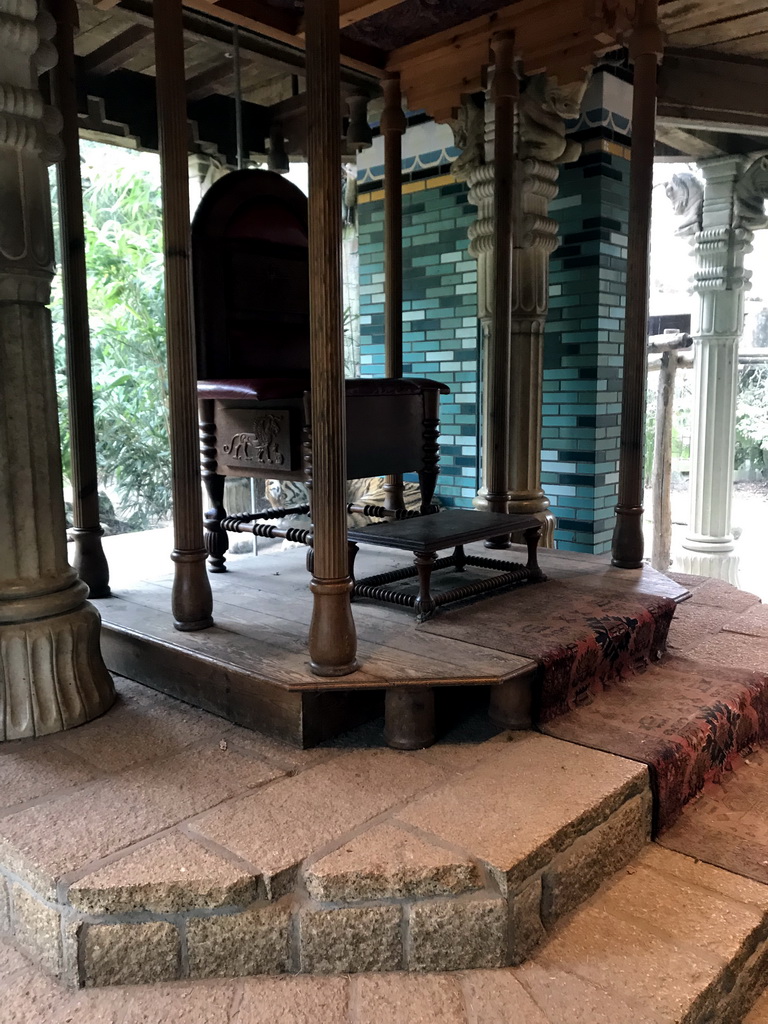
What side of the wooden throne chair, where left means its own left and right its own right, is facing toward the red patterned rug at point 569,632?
front

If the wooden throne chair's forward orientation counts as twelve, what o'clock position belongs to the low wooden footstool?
The low wooden footstool is roughly at 12 o'clock from the wooden throne chair.

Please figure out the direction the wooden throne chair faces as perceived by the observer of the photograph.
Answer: facing the viewer and to the right of the viewer

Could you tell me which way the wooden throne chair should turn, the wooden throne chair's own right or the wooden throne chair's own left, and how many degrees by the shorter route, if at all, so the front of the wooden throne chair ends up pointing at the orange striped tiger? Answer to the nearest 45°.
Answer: approximately 135° to the wooden throne chair's own left

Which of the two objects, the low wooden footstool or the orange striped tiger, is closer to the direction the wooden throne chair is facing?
the low wooden footstool

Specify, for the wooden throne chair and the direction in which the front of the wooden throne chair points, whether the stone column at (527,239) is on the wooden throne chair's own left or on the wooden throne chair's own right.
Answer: on the wooden throne chair's own left

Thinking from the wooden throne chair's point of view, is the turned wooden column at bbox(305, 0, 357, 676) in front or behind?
in front

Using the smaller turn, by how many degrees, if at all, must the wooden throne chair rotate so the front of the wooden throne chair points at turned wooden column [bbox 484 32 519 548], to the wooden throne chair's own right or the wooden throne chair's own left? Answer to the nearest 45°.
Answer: approximately 45° to the wooden throne chair's own left

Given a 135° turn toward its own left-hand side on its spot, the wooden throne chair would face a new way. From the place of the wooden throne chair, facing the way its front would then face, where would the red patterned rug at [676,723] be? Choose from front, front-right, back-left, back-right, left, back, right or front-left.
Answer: back-right

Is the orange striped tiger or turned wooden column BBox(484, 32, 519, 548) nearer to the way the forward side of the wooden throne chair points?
the turned wooden column
